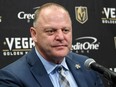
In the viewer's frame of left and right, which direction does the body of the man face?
facing the viewer and to the right of the viewer

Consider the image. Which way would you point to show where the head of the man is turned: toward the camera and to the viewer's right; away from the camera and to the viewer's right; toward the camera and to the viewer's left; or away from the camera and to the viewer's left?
toward the camera and to the viewer's right

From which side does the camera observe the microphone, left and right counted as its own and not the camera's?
left
